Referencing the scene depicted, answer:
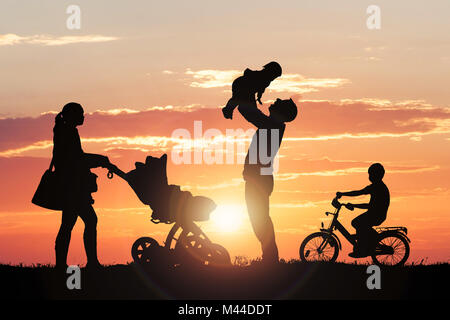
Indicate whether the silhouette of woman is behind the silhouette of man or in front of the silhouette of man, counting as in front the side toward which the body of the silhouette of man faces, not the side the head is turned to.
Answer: in front

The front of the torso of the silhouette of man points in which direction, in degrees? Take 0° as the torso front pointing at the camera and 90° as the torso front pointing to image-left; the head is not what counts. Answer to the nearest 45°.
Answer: approximately 90°

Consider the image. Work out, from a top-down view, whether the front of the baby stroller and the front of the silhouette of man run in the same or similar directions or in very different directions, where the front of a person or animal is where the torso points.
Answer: very different directions

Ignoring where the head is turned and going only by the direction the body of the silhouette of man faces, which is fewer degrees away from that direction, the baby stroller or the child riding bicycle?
the baby stroller

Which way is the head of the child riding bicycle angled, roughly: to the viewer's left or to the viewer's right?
to the viewer's left

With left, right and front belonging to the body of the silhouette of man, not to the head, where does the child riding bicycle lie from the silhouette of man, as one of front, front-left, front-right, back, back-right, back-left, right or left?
back-right

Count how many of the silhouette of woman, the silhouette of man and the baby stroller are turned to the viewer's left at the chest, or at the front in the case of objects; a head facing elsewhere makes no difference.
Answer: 1

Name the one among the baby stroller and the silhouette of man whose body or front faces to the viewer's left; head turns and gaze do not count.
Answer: the silhouette of man

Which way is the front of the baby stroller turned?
to the viewer's right

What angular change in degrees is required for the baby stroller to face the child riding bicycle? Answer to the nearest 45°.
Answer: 0° — it already faces them

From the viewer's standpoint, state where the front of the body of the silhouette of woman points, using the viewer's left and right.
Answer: facing to the right of the viewer

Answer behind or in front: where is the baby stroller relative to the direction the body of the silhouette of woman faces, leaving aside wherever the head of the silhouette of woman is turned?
in front

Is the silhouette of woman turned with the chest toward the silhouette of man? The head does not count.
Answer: yes

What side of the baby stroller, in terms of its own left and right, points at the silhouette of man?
front

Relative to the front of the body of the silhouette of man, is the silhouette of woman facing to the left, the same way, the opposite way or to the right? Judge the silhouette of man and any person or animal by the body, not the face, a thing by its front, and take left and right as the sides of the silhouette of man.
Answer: the opposite way
